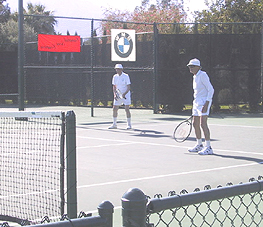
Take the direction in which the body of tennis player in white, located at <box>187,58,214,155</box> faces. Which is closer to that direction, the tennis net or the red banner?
the tennis net

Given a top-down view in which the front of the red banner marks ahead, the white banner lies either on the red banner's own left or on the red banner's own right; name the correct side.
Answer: on the red banner's own left

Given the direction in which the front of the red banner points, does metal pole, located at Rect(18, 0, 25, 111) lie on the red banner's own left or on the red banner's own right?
on the red banner's own right

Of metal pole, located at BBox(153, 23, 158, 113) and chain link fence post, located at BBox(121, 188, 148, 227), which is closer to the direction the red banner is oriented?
the chain link fence post

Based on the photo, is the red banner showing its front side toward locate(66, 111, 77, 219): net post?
yes

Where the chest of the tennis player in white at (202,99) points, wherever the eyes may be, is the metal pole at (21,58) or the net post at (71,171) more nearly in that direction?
the net post

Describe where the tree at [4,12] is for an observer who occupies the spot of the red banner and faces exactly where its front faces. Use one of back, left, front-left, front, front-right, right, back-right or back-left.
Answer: back

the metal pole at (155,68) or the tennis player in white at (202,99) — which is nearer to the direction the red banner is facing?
the tennis player in white

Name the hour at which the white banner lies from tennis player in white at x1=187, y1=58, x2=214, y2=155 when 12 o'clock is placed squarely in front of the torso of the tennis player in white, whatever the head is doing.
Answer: The white banner is roughly at 4 o'clock from the tennis player in white.

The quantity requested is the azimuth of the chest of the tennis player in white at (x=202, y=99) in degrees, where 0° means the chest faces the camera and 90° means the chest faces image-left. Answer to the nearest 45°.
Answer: approximately 45°

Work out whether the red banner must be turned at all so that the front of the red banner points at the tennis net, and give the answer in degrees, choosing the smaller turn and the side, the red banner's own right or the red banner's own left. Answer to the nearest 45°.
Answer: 0° — it already faces it
